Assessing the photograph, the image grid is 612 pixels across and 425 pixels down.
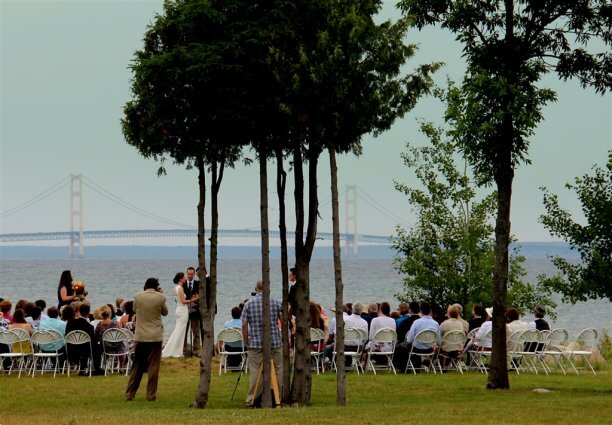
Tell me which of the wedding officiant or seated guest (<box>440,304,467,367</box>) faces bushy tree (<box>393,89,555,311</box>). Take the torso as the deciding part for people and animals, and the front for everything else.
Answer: the seated guest

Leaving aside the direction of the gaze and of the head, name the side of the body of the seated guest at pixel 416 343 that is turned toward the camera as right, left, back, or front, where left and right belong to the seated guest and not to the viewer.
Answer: back

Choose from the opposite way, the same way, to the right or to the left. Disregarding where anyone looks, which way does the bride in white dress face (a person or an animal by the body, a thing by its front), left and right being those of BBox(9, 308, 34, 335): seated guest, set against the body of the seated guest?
to the right

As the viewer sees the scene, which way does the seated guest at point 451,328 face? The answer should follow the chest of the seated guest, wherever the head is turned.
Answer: away from the camera

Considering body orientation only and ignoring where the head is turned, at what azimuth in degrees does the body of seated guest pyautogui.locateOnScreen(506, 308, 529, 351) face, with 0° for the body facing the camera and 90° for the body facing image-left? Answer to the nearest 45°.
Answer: approximately 135°

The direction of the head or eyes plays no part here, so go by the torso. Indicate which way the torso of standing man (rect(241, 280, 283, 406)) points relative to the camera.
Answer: away from the camera

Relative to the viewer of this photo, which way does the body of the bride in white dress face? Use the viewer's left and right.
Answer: facing to the right of the viewer

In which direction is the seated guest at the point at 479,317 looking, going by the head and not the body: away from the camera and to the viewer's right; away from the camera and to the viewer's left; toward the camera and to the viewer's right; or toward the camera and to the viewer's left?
away from the camera and to the viewer's left

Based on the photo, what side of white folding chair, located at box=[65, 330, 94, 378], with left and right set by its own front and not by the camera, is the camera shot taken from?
back

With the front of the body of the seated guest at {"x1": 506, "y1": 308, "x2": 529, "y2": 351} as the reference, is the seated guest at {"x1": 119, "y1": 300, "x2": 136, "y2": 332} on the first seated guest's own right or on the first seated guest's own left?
on the first seated guest's own left
